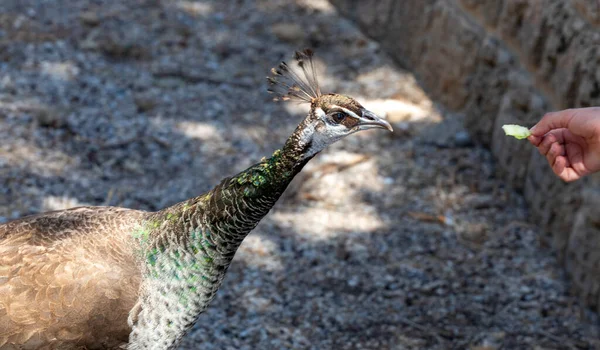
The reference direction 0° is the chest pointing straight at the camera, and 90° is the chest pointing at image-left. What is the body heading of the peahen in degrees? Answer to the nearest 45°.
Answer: approximately 270°
